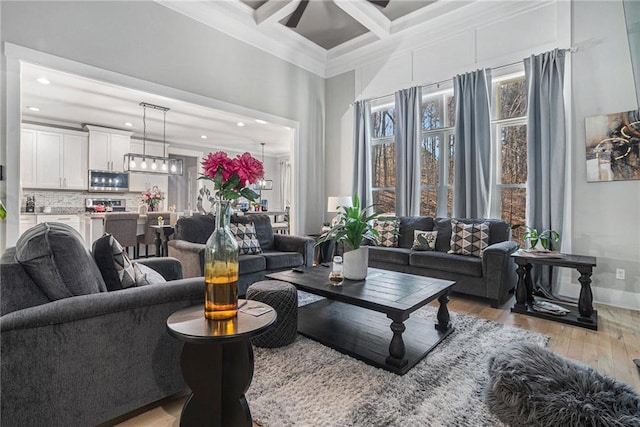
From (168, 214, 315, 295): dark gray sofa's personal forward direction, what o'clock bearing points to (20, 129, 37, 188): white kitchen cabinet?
The white kitchen cabinet is roughly at 6 o'clock from the dark gray sofa.

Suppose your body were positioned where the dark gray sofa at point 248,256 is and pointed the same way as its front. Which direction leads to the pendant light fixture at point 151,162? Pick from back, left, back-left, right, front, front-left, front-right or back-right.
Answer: back

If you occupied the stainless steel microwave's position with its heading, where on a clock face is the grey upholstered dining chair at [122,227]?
The grey upholstered dining chair is roughly at 12 o'clock from the stainless steel microwave.

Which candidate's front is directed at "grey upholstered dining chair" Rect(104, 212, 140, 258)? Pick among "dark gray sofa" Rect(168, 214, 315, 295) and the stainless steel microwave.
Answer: the stainless steel microwave

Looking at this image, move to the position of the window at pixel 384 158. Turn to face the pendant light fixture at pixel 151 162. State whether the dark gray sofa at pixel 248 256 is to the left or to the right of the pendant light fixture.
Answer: left

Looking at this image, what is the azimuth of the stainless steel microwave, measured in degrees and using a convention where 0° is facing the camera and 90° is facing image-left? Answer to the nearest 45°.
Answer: approximately 0°

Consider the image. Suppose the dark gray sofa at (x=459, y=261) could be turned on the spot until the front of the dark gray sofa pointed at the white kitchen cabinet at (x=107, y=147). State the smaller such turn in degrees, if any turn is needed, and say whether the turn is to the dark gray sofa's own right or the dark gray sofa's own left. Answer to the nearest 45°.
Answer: approximately 45° to the dark gray sofa's own right

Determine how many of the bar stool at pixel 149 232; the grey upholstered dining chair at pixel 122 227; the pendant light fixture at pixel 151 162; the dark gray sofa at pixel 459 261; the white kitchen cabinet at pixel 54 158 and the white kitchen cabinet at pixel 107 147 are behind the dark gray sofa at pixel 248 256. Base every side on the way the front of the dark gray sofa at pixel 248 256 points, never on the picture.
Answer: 5

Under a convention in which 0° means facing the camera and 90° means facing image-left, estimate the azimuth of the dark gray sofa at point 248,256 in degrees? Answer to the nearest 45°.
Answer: approximately 315°
